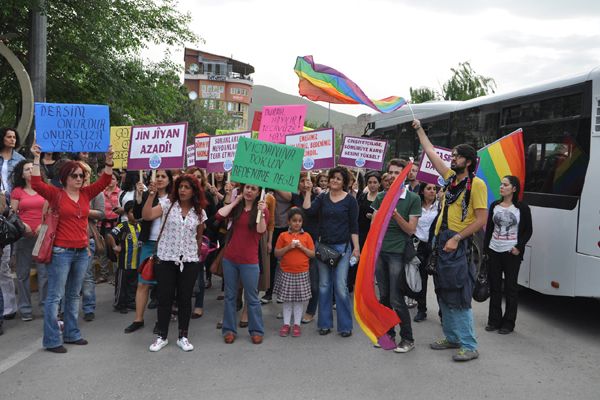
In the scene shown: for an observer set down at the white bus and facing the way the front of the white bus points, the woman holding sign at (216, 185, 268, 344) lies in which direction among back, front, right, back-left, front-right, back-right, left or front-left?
left

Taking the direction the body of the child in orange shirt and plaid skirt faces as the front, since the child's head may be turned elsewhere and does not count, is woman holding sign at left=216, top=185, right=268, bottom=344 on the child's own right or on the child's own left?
on the child's own right

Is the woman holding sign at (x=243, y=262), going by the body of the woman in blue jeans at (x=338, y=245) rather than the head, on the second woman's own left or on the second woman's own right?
on the second woman's own right

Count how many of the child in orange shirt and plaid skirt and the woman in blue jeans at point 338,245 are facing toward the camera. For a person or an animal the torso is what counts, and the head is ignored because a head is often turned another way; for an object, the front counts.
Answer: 2

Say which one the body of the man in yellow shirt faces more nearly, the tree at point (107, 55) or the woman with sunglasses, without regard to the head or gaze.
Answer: the woman with sunglasses

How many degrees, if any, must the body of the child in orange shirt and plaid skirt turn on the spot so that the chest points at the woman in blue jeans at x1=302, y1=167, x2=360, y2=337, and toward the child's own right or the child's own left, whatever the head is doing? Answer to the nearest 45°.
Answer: approximately 90° to the child's own left

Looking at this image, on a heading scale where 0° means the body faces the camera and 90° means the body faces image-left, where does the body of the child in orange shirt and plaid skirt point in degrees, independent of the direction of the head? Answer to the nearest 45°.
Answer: approximately 0°

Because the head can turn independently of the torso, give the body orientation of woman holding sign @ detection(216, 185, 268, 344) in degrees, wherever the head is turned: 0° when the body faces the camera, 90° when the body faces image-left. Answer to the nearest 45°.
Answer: approximately 0°

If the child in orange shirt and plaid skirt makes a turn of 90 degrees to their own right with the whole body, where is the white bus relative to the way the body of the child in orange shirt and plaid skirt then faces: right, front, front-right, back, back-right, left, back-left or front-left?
back
